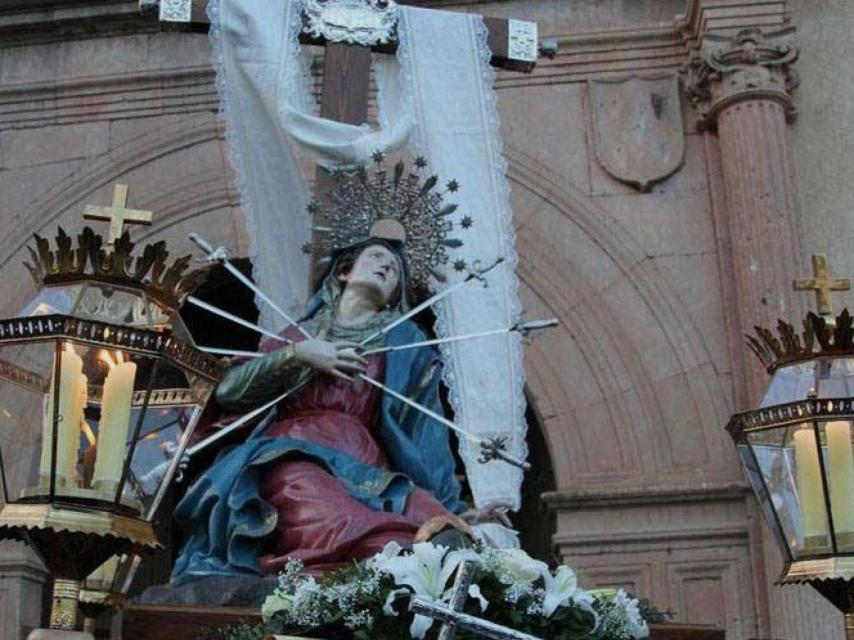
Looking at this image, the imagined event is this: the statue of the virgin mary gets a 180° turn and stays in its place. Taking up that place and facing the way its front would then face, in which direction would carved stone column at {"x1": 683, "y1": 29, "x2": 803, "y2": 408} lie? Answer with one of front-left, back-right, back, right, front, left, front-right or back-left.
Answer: front-right

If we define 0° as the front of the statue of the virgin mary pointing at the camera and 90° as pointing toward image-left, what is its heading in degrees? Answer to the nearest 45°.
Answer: approximately 0°

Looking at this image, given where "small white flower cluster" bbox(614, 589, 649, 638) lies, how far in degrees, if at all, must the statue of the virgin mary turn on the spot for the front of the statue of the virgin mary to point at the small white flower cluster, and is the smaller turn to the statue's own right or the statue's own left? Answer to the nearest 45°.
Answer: approximately 45° to the statue's own left

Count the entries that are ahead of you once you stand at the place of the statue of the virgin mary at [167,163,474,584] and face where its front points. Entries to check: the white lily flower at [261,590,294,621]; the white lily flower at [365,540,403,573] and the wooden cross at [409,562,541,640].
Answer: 3

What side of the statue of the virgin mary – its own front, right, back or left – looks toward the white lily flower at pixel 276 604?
front

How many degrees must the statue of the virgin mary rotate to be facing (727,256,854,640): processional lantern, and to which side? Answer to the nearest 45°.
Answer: approximately 45° to its left

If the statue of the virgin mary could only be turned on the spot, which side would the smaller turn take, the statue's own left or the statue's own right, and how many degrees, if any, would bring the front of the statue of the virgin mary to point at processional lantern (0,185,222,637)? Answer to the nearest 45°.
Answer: approximately 45° to the statue's own right

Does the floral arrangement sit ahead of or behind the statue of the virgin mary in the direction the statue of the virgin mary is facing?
ahead

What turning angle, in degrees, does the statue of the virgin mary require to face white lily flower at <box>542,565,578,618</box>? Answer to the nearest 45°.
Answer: approximately 45° to its left

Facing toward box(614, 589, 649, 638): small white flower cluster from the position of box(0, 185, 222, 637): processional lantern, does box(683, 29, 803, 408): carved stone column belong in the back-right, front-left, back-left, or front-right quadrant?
front-left

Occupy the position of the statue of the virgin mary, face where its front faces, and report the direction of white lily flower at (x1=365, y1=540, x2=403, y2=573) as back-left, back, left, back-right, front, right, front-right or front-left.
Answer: front

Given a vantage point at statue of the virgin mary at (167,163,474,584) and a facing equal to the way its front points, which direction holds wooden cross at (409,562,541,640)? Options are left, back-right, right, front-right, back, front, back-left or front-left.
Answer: front

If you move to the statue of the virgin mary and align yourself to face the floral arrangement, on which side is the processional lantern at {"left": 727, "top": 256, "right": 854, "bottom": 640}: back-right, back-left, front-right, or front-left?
front-left
